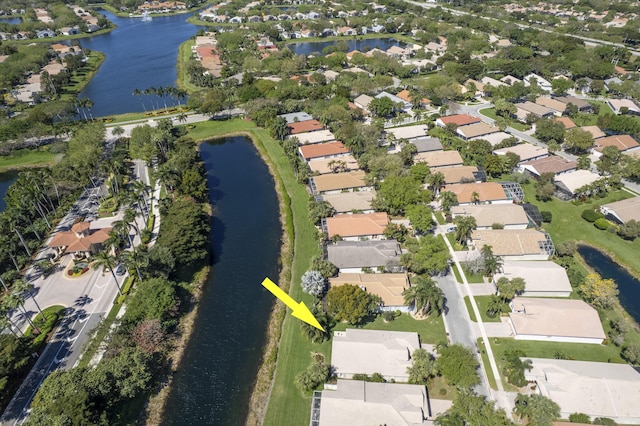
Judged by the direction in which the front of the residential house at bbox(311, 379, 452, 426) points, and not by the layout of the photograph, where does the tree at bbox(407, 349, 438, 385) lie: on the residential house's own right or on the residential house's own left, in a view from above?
on the residential house's own left

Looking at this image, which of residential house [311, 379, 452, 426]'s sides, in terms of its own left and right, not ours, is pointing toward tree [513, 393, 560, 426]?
front

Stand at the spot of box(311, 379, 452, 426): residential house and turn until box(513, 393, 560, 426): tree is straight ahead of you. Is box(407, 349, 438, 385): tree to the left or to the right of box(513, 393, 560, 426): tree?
left

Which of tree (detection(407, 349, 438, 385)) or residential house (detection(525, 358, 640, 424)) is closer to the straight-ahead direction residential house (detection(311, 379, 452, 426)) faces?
the residential house

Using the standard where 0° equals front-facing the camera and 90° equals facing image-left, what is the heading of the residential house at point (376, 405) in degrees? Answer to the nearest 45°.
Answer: approximately 270°

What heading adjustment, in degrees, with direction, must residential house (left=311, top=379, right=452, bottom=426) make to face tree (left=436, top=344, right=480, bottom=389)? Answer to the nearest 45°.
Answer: approximately 45° to its left

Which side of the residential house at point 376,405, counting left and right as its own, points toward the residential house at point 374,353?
left

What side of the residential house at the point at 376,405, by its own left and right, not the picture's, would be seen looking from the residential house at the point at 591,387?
front
